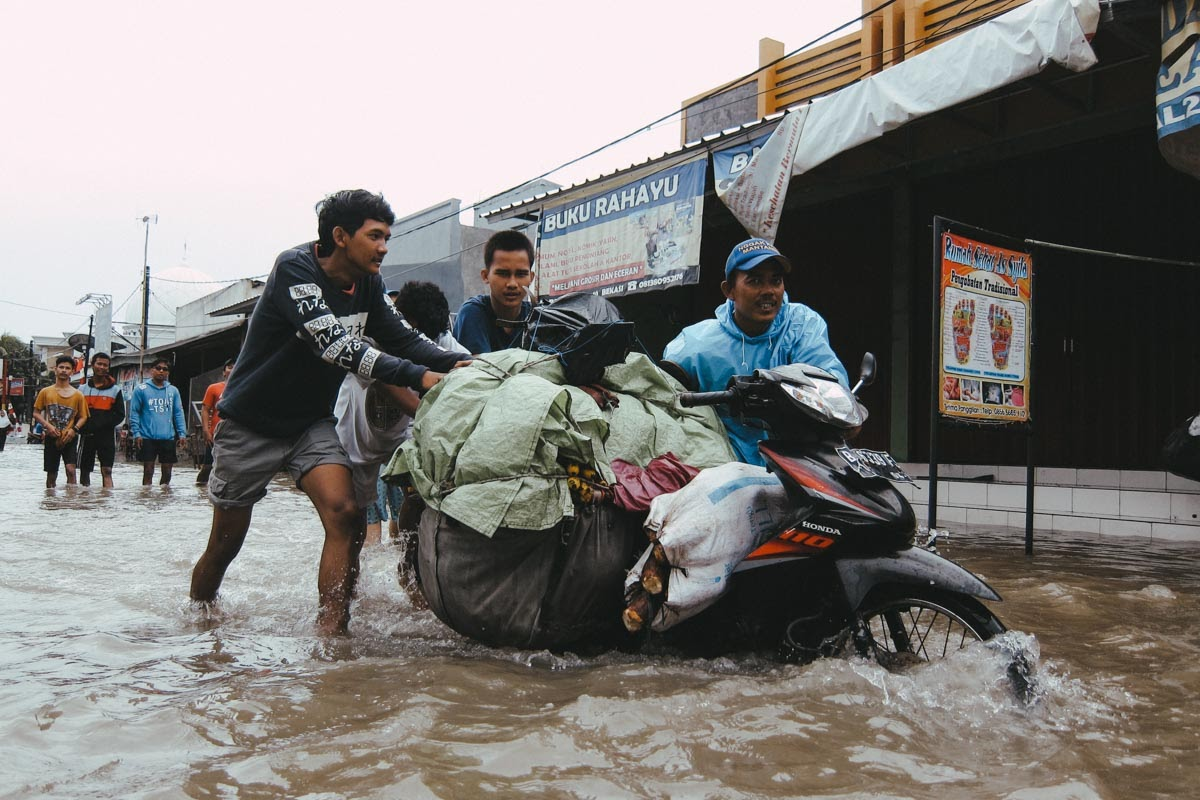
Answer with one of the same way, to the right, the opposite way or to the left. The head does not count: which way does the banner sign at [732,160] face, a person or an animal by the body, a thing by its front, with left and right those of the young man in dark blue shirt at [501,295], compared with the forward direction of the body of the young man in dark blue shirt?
to the right

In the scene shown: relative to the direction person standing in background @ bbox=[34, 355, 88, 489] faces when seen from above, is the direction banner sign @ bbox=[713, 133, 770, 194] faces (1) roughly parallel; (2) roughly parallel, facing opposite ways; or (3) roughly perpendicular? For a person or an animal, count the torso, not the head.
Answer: roughly perpendicular

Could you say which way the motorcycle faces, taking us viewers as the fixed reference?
facing the viewer and to the right of the viewer

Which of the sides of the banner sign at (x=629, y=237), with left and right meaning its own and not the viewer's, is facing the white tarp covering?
left

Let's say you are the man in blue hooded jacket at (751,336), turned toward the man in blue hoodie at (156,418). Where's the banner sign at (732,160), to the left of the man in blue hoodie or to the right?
right

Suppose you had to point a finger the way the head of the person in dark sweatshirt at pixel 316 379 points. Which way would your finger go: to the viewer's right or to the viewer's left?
to the viewer's right

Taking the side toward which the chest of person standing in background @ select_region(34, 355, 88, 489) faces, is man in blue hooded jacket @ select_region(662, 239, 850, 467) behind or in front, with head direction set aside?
in front

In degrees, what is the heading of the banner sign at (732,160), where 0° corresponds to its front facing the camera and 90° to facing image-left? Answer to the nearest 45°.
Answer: approximately 45°

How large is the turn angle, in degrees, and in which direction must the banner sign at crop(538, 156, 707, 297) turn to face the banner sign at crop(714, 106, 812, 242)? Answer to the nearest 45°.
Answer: approximately 90° to its left

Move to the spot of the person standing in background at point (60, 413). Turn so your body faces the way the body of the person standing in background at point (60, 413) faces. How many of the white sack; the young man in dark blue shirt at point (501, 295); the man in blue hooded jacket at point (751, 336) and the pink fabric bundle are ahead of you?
4

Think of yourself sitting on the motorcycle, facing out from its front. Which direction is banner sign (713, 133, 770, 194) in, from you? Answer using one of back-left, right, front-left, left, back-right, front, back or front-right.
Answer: back-left

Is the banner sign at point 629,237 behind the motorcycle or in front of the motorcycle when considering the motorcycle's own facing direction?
behind
